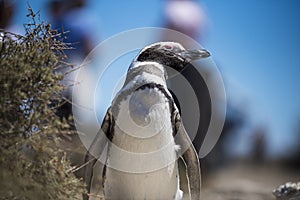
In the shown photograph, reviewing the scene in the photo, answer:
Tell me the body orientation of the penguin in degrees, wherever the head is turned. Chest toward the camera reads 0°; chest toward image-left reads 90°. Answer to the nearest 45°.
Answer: approximately 0°
